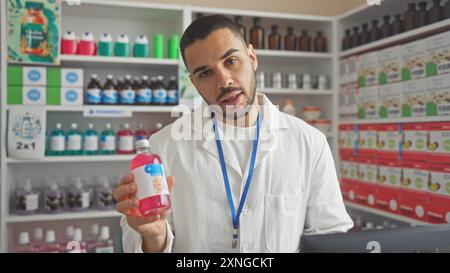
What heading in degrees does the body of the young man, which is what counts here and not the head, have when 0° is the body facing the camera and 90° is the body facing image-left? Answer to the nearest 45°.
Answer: approximately 0°

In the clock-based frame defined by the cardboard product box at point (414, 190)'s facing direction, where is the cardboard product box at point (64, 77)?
the cardboard product box at point (64, 77) is roughly at 1 o'clock from the cardboard product box at point (414, 190).

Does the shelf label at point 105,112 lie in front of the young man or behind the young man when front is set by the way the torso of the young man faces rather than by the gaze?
behind

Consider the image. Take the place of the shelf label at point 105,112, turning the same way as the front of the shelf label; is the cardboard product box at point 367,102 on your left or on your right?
on your left

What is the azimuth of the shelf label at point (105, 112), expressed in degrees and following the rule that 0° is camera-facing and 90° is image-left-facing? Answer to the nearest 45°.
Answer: approximately 0°

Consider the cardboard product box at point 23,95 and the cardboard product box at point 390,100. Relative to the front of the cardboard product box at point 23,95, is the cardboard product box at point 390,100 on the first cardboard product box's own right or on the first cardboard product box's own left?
on the first cardboard product box's own left

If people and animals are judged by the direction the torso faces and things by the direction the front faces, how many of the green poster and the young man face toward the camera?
2

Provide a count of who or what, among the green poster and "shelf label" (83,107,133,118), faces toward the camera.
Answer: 2
